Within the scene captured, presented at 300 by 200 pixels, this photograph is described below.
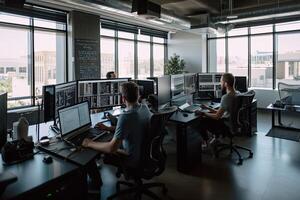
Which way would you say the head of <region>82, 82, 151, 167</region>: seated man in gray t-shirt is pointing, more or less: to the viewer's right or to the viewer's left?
to the viewer's left

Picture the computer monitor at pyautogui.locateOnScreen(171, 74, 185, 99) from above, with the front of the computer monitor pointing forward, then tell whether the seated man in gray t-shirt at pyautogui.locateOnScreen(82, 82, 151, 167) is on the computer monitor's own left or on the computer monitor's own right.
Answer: on the computer monitor's own right

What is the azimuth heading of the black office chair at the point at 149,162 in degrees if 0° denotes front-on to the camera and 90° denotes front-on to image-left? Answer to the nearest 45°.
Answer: approximately 135°

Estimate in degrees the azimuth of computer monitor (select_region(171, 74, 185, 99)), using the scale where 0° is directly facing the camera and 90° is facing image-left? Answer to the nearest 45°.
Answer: approximately 315°

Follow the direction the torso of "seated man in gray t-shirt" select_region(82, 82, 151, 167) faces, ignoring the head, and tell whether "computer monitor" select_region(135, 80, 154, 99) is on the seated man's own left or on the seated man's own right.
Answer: on the seated man's own right

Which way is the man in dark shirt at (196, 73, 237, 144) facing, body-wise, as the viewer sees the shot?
to the viewer's left
